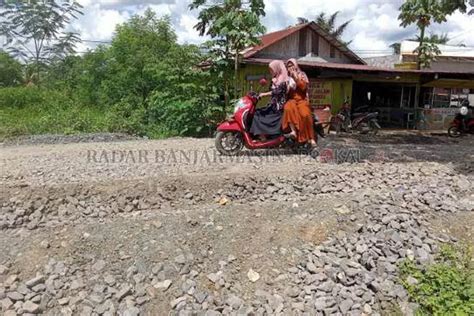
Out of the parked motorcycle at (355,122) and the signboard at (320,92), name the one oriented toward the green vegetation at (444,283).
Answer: the signboard

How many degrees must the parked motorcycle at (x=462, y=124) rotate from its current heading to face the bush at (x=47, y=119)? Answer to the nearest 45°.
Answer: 0° — it already faces it

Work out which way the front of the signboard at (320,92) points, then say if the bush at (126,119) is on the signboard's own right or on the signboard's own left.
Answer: on the signboard's own right

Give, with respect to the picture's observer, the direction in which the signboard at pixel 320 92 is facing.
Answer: facing the viewer

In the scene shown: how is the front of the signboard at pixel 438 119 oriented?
toward the camera

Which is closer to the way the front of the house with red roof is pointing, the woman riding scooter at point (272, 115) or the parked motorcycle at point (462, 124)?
the woman riding scooter

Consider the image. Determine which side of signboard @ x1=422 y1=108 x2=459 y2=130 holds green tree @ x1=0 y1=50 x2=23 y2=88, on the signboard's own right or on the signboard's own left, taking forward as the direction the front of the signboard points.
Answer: on the signboard's own right

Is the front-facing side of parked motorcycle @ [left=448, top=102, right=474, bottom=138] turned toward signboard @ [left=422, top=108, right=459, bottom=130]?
no

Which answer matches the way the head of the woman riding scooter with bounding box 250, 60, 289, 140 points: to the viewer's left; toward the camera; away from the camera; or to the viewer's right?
to the viewer's left

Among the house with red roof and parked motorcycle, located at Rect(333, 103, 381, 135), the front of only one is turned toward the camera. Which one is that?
the house with red roof

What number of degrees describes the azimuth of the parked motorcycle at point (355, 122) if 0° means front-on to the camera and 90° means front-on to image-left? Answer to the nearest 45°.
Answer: approximately 90°

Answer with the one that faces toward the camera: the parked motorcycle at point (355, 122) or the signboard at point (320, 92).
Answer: the signboard
